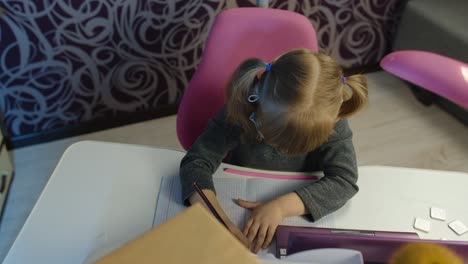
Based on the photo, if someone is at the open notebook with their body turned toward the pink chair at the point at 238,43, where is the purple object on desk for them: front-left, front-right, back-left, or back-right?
back-right

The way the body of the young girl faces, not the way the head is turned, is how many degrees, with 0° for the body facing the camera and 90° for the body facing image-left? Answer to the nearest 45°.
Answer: approximately 0°
